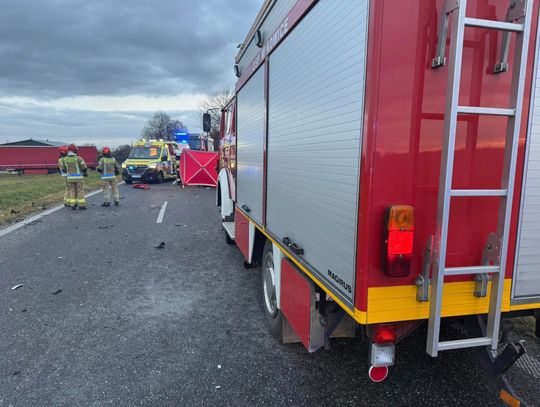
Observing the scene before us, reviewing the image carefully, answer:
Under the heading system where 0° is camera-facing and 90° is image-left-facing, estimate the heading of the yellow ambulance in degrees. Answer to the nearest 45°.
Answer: approximately 45°

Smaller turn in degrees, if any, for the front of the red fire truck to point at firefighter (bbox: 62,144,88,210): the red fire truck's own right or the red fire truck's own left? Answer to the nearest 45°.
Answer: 0° — it already faces them

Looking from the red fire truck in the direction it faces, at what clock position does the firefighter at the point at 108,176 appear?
The firefighter is roughly at 12 o'clock from the red fire truck.

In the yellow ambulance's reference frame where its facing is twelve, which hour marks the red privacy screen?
The red privacy screen is roughly at 10 o'clock from the yellow ambulance.

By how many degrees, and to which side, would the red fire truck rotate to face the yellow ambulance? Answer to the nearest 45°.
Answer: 0° — it already faces it

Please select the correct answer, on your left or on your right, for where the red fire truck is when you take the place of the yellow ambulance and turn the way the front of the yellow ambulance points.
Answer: on your left

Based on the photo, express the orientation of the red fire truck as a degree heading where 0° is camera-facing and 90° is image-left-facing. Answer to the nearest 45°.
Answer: approximately 135°
